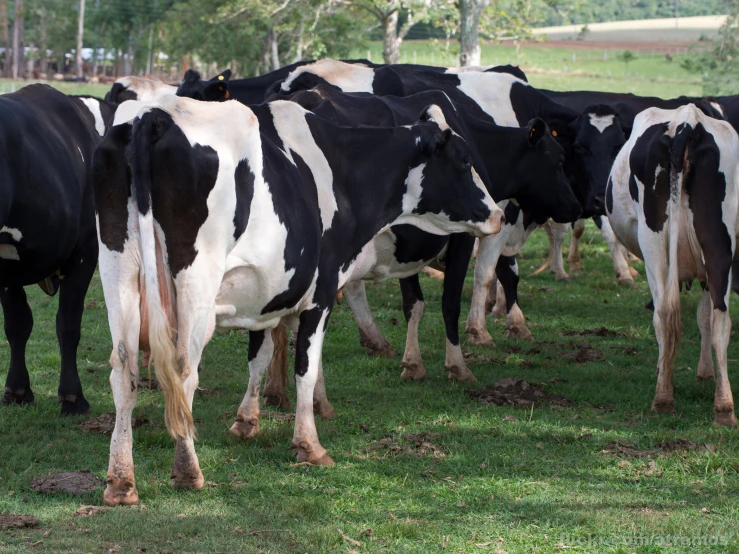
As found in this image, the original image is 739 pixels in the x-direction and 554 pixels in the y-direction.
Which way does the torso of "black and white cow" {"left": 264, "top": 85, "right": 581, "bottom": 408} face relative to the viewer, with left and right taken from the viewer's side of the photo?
facing away from the viewer and to the right of the viewer

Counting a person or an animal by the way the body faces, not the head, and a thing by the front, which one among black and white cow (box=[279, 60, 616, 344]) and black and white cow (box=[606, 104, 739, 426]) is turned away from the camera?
black and white cow (box=[606, 104, 739, 426])

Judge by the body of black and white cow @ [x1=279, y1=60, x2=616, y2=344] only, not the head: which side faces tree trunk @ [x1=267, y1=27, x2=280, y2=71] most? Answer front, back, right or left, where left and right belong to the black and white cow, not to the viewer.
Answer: left

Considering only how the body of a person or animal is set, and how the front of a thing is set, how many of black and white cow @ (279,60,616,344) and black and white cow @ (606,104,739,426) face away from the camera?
1

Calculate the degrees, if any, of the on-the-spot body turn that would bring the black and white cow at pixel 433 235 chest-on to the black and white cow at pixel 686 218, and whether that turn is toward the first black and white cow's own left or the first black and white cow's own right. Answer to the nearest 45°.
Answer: approximately 90° to the first black and white cow's own right

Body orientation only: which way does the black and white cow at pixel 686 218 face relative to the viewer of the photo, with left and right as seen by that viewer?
facing away from the viewer

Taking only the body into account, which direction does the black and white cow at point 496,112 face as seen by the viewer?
to the viewer's right

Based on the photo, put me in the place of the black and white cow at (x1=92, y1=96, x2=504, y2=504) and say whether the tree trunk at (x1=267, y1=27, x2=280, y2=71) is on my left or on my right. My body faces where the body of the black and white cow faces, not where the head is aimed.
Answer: on my left

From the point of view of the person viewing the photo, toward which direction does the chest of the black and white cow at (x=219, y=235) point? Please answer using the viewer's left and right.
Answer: facing away from the viewer and to the right of the viewer

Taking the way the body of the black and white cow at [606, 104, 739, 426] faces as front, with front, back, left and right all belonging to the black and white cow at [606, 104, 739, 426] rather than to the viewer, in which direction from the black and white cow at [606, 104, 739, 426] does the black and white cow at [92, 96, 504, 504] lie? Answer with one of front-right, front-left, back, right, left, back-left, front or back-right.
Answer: back-left

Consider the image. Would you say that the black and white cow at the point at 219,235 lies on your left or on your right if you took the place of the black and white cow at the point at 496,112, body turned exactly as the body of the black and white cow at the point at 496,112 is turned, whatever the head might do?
on your right
